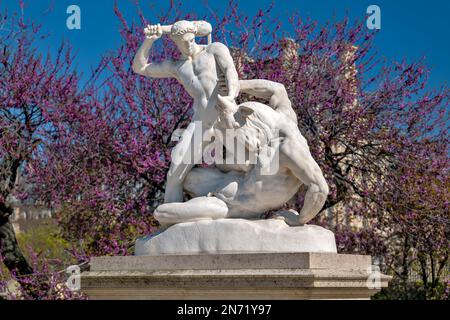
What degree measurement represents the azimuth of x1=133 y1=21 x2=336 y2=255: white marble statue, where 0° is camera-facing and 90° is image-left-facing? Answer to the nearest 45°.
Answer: approximately 0°
